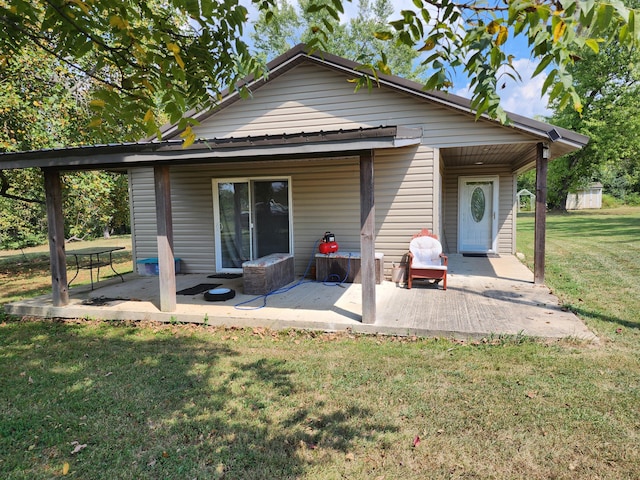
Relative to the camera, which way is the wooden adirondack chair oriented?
toward the camera

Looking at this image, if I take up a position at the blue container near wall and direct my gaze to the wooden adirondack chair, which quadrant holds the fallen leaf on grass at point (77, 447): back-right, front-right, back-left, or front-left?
front-right

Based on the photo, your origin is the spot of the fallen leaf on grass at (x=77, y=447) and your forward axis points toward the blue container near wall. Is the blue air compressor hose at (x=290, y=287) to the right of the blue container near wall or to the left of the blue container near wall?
right

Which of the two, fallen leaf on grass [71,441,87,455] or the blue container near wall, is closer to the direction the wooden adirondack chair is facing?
the fallen leaf on grass

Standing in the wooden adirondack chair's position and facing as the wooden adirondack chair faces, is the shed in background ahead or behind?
behind

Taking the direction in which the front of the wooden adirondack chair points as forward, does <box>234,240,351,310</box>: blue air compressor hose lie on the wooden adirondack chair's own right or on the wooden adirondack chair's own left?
on the wooden adirondack chair's own right

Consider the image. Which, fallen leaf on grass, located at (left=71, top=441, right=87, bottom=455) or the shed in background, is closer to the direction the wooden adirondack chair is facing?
the fallen leaf on grass

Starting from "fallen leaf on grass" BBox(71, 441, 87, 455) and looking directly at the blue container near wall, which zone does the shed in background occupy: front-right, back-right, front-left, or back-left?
front-right

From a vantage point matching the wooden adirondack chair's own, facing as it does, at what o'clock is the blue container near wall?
The blue container near wall is roughly at 3 o'clock from the wooden adirondack chair.

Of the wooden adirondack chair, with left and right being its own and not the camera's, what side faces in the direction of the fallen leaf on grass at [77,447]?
front
